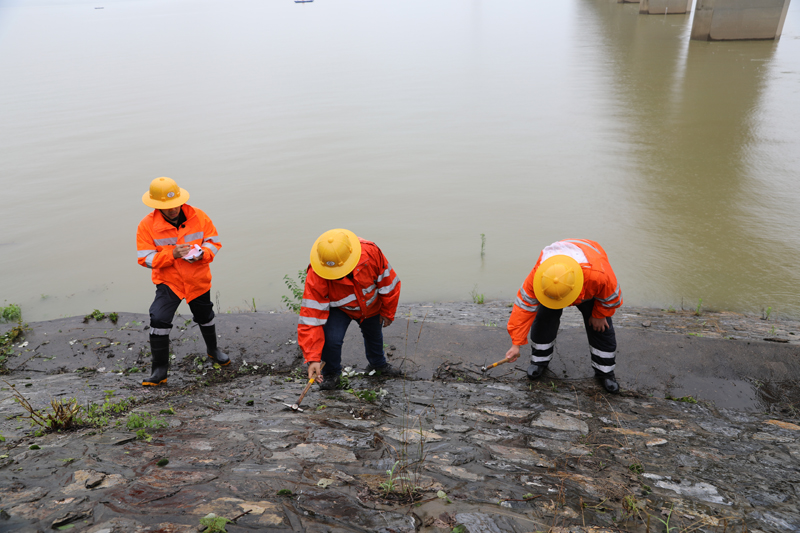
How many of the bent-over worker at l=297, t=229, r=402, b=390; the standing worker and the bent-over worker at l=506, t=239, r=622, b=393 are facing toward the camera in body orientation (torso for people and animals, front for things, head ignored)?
3

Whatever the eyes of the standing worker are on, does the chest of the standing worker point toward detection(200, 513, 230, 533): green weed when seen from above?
yes

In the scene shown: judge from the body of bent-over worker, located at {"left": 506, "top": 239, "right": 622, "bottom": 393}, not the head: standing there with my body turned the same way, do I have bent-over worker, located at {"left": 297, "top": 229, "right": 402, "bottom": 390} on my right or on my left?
on my right

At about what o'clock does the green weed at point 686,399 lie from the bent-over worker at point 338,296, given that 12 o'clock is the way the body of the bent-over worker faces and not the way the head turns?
The green weed is roughly at 9 o'clock from the bent-over worker.

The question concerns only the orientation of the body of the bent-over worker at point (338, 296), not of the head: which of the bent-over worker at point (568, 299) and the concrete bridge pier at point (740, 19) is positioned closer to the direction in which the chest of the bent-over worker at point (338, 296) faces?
the bent-over worker

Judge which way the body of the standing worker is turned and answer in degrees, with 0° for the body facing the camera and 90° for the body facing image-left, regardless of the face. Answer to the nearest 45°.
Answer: approximately 0°

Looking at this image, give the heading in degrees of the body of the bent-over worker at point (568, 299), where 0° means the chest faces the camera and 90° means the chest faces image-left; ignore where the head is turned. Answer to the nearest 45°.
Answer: approximately 0°

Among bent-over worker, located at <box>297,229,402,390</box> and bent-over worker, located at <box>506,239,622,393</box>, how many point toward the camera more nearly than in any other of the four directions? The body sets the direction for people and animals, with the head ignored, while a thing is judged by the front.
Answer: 2
